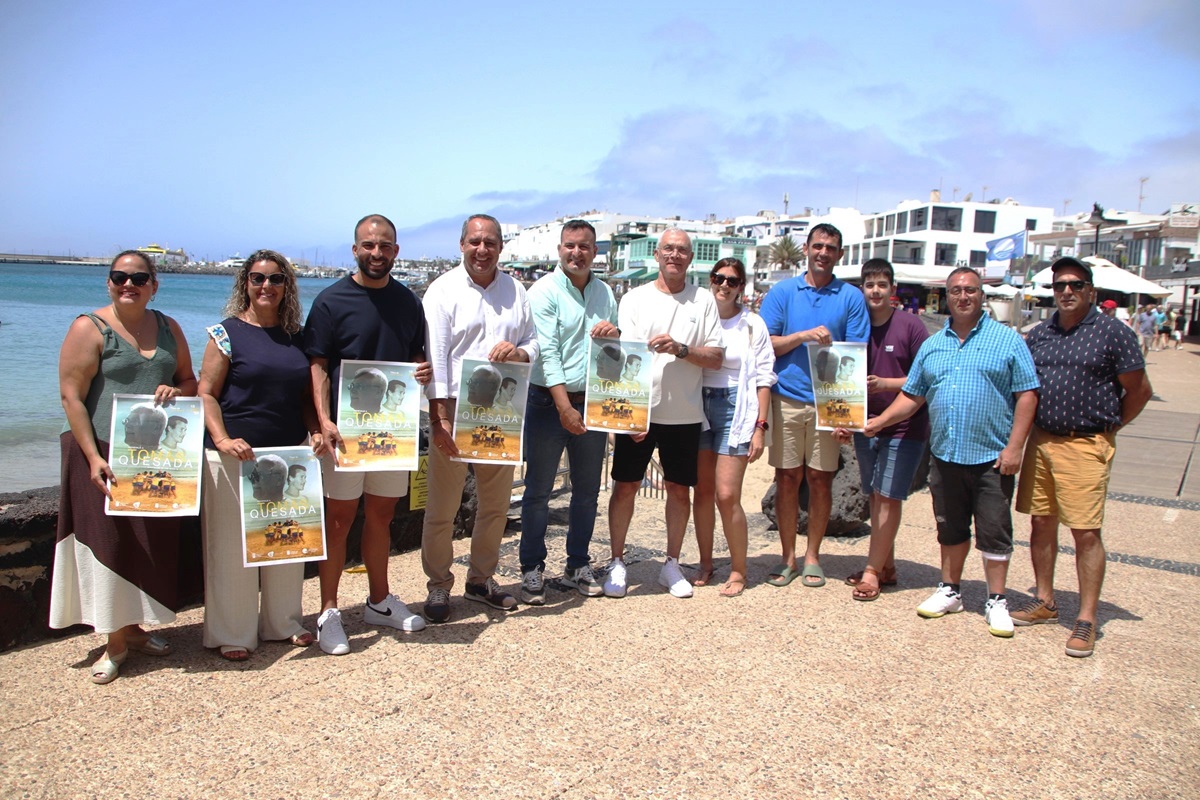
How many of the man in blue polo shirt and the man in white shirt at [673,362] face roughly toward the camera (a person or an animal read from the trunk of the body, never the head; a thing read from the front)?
2

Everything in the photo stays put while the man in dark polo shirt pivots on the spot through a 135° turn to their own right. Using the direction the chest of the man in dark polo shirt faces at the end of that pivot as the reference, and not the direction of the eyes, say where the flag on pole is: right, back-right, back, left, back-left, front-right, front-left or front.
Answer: front

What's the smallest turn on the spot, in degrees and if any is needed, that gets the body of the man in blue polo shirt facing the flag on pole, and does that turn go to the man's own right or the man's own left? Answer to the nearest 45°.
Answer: approximately 180°

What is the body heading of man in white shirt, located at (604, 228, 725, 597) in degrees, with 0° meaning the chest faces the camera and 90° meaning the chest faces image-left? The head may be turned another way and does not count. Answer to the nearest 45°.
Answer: approximately 0°

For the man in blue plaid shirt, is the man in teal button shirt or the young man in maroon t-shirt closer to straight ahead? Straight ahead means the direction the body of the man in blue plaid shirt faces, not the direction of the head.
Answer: the man in teal button shirt

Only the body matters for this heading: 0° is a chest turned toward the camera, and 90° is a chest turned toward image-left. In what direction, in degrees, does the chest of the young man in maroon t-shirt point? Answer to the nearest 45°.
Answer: approximately 45°

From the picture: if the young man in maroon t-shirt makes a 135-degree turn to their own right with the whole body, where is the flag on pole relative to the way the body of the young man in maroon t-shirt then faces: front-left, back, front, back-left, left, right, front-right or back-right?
front

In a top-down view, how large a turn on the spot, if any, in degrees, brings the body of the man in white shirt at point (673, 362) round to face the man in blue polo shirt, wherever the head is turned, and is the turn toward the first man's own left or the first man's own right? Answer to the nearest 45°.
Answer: approximately 135° to the first man's own left
